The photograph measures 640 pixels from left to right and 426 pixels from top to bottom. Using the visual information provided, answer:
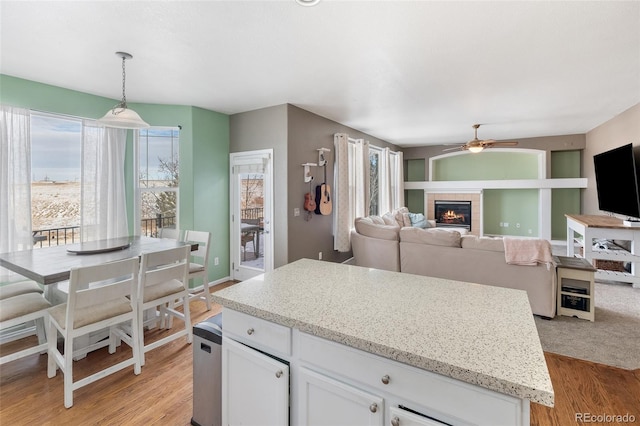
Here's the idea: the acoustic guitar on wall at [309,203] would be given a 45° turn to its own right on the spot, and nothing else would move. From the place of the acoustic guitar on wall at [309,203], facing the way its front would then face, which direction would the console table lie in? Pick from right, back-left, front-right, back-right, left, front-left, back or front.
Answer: left

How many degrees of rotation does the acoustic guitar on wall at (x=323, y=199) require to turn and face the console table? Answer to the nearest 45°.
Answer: approximately 45° to its left

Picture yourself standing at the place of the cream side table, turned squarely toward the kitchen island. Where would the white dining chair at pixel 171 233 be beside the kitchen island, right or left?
right

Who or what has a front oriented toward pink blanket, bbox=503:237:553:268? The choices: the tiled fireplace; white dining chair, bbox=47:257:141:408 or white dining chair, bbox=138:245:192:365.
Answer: the tiled fireplace

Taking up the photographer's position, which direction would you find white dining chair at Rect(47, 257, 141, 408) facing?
facing away from the viewer and to the left of the viewer

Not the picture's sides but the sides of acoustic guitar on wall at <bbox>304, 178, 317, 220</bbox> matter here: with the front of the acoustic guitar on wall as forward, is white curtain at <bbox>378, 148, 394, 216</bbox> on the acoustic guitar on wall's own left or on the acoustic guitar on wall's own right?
on the acoustic guitar on wall's own left

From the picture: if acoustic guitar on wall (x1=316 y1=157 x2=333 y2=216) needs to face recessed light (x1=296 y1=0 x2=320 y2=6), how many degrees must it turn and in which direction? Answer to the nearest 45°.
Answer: approximately 45° to its right

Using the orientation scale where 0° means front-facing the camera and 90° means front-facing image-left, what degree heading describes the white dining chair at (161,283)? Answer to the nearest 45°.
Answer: approximately 135°

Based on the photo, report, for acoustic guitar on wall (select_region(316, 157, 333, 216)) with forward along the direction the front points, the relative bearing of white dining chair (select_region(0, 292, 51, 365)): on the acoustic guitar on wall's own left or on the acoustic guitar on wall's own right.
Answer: on the acoustic guitar on wall's own right

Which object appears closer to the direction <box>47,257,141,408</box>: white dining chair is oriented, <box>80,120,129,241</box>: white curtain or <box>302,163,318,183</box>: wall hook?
the white curtain
